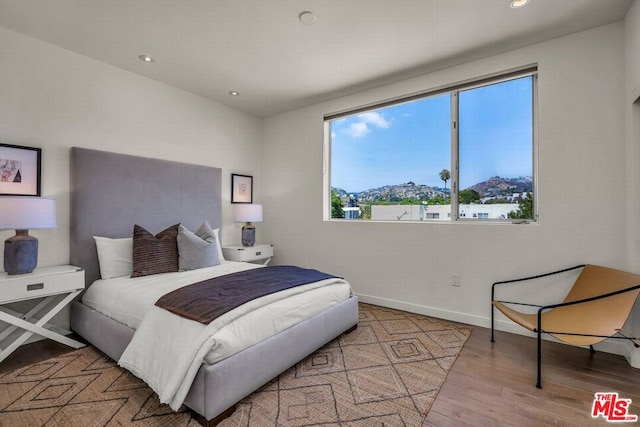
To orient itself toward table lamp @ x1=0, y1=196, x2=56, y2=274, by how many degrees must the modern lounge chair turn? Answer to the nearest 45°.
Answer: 0° — it already faces it

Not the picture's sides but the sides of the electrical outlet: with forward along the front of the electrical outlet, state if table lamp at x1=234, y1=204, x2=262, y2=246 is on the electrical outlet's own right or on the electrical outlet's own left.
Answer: on the electrical outlet's own right

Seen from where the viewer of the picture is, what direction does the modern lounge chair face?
facing the viewer and to the left of the viewer

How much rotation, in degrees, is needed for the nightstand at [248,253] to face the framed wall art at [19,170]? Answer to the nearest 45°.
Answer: approximately 90° to its right

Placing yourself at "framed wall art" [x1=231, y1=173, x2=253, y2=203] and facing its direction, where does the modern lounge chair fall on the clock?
The modern lounge chair is roughly at 12 o'clock from the framed wall art.

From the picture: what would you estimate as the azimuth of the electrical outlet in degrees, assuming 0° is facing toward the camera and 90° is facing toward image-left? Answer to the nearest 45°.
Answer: approximately 0°

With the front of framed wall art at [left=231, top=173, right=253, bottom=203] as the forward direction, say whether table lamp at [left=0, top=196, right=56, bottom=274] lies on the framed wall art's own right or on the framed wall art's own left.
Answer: on the framed wall art's own right

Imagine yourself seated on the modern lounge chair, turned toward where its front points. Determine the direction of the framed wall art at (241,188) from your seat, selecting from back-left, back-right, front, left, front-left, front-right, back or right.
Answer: front-right

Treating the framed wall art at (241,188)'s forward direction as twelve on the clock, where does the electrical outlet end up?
The electrical outlet is roughly at 12 o'clock from the framed wall art.
